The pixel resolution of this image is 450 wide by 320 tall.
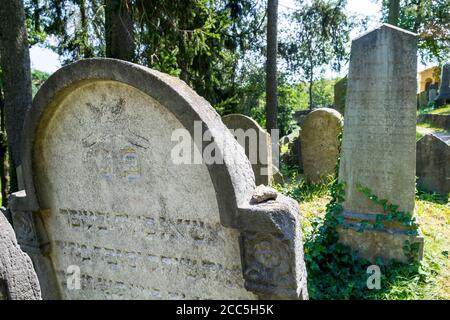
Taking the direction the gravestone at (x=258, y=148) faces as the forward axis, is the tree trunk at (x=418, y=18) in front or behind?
behind

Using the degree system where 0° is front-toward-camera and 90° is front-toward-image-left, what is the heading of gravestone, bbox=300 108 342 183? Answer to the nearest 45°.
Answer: approximately 0°

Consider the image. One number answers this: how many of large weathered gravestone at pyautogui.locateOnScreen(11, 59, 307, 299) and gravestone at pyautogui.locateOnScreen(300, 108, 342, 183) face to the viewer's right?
0

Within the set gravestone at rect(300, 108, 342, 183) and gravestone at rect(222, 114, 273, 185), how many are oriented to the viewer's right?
0

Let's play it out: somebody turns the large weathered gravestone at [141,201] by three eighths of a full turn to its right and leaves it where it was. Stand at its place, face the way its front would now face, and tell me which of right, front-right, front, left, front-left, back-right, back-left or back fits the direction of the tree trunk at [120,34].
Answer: front

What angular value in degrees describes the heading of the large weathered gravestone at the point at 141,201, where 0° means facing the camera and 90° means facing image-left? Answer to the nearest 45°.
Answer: approximately 45°

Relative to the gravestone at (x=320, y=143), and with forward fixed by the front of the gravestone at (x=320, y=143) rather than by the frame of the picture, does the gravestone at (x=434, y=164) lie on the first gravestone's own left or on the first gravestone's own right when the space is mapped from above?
on the first gravestone's own left

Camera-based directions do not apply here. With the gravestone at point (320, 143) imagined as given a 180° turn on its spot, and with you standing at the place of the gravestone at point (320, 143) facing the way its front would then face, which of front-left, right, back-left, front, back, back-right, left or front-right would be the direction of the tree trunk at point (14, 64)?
back-left

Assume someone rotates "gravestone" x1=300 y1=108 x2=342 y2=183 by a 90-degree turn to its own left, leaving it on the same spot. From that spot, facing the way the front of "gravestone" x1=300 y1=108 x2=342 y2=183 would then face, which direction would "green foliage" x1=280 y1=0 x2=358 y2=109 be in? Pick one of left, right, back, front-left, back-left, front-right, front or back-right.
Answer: left
